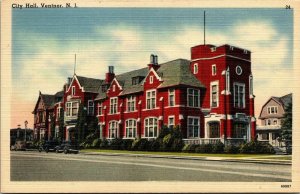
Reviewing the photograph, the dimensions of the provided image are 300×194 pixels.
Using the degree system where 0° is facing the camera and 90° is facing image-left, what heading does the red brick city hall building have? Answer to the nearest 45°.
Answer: approximately 45°

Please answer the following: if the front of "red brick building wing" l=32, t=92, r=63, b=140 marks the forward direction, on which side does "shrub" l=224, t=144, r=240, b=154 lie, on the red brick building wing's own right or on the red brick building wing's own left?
on the red brick building wing's own left

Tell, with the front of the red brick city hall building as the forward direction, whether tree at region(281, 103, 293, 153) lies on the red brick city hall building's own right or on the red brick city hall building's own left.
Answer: on the red brick city hall building's own left

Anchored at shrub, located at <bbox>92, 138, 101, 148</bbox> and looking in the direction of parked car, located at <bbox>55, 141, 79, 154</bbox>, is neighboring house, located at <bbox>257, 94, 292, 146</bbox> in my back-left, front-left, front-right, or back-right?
back-left
